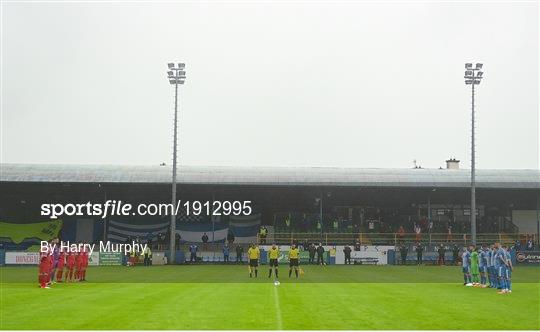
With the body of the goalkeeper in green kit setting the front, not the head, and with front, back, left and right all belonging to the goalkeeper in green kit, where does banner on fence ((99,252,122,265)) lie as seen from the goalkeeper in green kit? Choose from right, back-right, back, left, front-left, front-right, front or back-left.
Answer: front-right

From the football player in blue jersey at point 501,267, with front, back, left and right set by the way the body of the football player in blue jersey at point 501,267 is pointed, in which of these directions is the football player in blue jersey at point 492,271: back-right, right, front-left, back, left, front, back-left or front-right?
right

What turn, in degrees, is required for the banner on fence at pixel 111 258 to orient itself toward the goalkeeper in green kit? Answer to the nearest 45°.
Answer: approximately 45° to its left

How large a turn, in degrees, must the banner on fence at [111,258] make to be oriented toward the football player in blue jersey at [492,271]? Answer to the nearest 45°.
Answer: approximately 45° to its left

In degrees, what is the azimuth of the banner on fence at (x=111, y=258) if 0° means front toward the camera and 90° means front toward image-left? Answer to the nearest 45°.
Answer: approximately 0°
